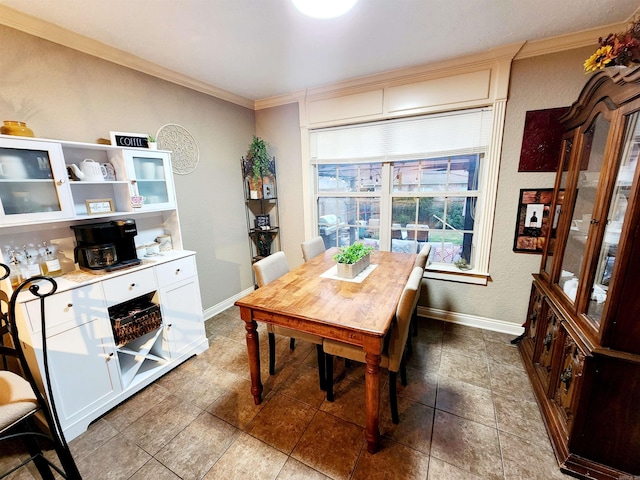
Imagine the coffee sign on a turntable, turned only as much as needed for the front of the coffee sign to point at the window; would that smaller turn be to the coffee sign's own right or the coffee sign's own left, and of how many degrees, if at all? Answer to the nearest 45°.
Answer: approximately 45° to the coffee sign's own left

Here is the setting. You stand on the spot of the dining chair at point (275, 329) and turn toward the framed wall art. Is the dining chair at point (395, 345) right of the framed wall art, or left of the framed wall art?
right

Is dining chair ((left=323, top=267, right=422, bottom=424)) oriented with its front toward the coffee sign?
yes

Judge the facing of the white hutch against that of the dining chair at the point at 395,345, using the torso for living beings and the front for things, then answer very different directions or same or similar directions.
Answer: very different directions

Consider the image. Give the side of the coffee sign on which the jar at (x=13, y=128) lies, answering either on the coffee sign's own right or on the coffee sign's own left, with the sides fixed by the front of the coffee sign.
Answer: on the coffee sign's own right

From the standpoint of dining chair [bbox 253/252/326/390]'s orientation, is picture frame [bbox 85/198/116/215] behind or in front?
behind

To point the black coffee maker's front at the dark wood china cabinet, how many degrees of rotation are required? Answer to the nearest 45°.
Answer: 0° — it already faces it

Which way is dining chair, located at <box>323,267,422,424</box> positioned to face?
to the viewer's left
